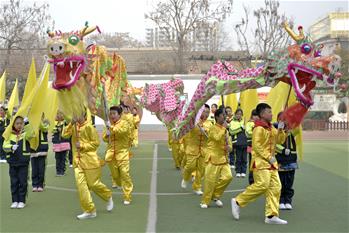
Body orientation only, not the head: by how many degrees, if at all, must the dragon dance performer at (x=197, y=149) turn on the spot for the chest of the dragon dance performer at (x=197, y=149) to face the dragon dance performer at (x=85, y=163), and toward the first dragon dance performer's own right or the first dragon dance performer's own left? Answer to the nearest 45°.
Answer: approximately 90° to the first dragon dance performer's own right

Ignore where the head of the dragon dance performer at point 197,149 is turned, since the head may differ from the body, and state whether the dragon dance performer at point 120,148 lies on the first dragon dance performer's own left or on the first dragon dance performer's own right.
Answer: on the first dragon dance performer's own right

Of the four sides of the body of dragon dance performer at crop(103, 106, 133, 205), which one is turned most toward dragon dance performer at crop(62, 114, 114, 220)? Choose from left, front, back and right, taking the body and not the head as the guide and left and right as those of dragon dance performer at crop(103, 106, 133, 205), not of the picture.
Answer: front

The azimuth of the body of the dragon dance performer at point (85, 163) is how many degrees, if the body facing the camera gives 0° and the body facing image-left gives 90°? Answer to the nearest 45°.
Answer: approximately 45°

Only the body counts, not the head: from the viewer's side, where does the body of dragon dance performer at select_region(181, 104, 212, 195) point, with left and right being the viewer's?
facing the viewer and to the right of the viewer

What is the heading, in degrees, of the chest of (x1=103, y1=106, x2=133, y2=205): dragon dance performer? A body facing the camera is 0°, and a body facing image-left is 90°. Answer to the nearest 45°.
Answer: approximately 45°
